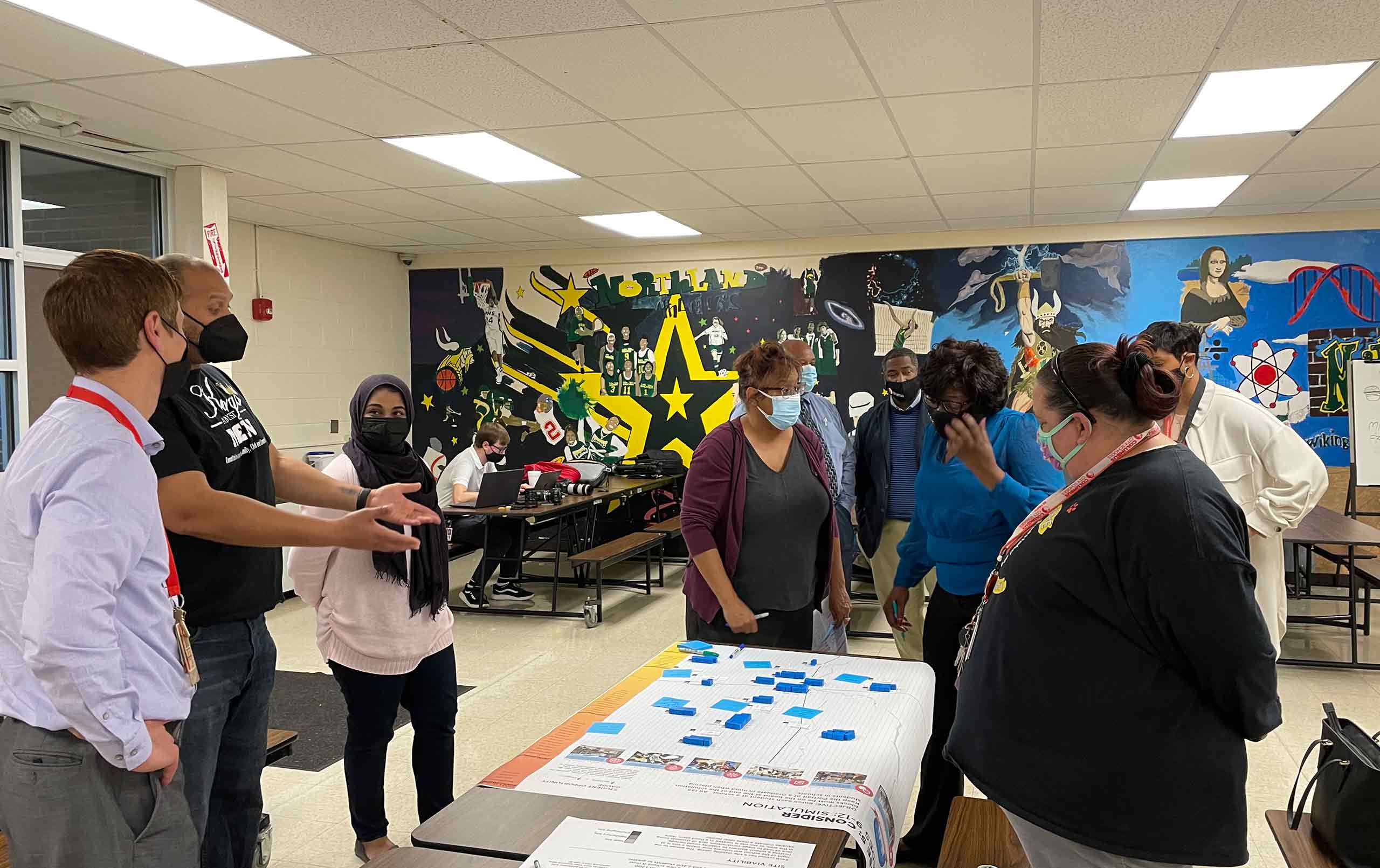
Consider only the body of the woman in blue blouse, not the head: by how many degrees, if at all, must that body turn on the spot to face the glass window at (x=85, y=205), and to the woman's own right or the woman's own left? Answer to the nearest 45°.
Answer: approximately 45° to the woman's own right

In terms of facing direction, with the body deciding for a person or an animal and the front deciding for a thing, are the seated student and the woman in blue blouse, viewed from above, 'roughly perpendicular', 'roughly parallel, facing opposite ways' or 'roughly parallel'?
roughly parallel, facing opposite ways

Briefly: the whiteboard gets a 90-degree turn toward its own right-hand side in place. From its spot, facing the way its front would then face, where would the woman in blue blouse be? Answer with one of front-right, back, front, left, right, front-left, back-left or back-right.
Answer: left

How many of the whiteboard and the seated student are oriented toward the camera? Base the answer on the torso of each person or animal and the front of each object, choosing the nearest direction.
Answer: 1

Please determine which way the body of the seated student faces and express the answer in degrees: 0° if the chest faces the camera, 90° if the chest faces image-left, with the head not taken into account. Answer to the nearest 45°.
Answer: approximately 270°

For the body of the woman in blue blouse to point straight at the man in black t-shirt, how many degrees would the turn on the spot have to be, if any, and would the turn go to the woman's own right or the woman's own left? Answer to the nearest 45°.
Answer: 0° — they already face them

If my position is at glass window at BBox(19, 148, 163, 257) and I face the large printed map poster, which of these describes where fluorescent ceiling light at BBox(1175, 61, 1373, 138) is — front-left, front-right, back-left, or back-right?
front-left

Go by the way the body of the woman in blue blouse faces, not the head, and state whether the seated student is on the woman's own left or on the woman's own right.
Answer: on the woman's own right

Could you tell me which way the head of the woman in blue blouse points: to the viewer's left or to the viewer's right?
to the viewer's left

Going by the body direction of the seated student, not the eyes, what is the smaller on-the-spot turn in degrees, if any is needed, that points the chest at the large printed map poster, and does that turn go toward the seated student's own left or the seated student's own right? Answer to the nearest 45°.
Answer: approximately 90° to the seated student's own right

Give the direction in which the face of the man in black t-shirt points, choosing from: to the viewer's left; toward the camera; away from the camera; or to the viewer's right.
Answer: to the viewer's right

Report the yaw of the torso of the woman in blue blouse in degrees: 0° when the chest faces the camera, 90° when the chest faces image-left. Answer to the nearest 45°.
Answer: approximately 45°

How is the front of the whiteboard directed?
toward the camera

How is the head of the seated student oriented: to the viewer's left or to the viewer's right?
to the viewer's right

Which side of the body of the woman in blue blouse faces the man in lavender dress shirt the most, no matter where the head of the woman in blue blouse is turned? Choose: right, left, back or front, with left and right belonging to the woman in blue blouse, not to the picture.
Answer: front
